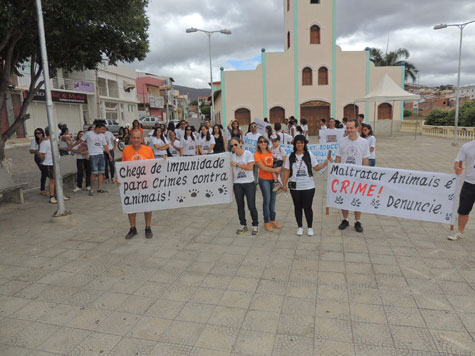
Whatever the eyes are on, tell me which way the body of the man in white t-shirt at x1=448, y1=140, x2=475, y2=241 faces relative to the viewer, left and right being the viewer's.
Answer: facing the viewer and to the left of the viewer

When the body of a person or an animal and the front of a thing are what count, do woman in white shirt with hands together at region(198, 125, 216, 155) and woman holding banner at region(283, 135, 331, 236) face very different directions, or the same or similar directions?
same or similar directions

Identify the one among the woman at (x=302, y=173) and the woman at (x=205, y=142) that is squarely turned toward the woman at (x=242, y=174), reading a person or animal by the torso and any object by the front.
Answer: the woman at (x=205, y=142)

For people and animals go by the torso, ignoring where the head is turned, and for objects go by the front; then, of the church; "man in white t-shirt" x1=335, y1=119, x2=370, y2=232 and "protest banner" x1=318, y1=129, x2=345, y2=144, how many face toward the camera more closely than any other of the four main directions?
3

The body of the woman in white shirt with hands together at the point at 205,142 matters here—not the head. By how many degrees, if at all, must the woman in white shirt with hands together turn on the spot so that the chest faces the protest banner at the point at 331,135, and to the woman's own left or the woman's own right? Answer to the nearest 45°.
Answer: approximately 90° to the woman's own left

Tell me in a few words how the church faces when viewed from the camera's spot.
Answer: facing the viewer

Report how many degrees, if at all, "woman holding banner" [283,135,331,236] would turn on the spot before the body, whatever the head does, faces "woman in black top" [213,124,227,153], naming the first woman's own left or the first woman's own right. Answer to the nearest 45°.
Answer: approximately 135° to the first woman's own right

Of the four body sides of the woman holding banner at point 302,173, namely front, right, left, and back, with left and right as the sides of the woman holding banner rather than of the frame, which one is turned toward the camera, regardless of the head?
front

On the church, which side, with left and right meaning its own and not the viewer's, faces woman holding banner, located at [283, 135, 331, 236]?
front

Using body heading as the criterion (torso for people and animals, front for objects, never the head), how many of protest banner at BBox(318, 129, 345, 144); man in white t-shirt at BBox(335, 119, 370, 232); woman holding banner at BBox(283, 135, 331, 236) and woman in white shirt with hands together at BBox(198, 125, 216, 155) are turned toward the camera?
4

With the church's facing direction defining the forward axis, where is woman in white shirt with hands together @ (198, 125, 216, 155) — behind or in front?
in front

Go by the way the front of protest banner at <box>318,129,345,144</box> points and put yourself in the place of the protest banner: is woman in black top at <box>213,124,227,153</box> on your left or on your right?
on your right

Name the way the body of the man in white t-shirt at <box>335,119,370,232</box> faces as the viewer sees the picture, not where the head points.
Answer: toward the camera

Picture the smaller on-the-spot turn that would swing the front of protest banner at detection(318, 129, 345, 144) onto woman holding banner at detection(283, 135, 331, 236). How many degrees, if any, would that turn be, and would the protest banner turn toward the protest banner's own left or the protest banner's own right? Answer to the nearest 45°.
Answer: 0° — it already faces them

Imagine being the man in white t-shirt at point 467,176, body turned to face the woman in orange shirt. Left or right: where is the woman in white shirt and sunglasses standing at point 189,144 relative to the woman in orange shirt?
right
